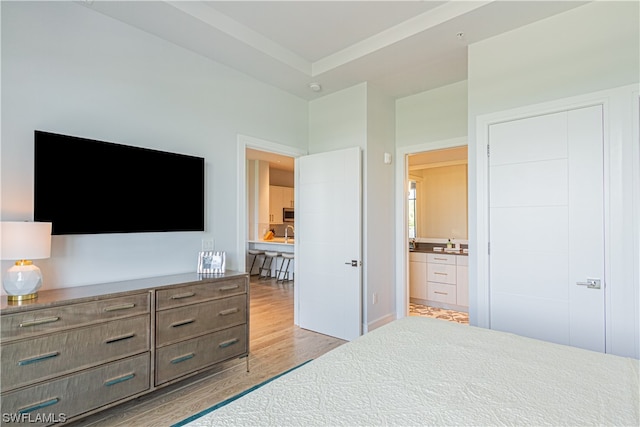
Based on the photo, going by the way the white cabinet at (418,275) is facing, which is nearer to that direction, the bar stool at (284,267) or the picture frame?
the picture frame

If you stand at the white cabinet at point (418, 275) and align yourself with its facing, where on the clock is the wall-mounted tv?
The wall-mounted tv is roughly at 1 o'clock from the white cabinet.

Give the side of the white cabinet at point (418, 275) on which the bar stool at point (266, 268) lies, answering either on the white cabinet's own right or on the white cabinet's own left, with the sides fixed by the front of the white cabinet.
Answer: on the white cabinet's own right

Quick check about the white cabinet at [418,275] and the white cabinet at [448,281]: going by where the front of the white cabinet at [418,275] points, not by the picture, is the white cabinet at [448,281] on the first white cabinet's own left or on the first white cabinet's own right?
on the first white cabinet's own left

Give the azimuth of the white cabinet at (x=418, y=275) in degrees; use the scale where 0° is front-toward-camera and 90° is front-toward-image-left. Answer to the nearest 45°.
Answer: approximately 0°

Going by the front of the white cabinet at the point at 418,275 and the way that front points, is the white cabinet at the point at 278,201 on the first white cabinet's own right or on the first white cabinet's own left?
on the first white cabinet's own right

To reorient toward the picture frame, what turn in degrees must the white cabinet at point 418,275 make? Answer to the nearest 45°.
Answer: approximately 45° to its right

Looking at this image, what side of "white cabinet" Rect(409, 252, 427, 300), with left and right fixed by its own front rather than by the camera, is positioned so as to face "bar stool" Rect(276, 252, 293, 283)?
right

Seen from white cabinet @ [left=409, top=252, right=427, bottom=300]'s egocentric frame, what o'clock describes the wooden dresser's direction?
The wooden dresser is roughly at 1 o'clock from the white cabinet.
